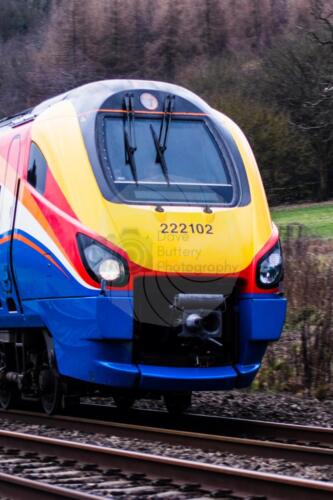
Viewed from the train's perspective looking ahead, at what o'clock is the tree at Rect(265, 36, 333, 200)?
The tree is roughly at 8 o'clock from the train.

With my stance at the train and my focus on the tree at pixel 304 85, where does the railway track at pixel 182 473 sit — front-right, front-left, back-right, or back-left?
back-right

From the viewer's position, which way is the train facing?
facing the viewer and to the right of the viewer

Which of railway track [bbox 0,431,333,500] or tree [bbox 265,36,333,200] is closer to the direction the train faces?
the railway track
